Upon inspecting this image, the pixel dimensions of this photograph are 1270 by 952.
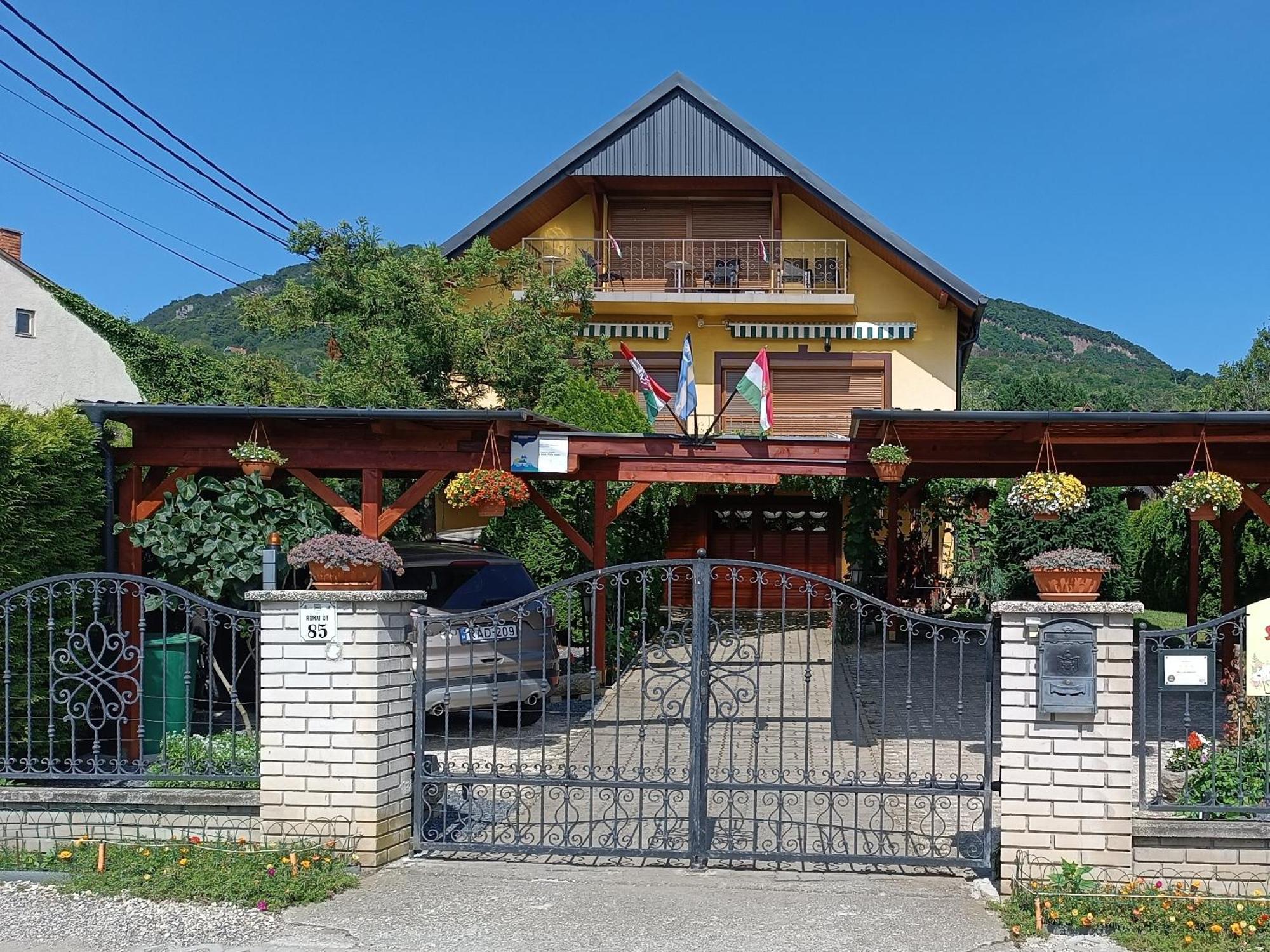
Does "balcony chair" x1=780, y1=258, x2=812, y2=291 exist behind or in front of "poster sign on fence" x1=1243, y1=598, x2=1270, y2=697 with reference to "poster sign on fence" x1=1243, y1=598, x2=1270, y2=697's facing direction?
behind

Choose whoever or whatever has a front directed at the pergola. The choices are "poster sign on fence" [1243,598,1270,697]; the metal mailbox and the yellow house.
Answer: the yellow house

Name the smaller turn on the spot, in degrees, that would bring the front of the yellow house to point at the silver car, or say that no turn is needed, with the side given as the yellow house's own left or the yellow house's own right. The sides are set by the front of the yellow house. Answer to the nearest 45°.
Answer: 0° — it already faces it

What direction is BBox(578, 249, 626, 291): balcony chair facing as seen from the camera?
to the viewer's right

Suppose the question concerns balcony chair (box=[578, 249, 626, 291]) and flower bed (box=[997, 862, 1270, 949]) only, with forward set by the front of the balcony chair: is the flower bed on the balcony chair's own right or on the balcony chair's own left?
on the balcony chair's own right

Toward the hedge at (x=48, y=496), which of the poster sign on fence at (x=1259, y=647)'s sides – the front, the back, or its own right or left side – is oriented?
right
